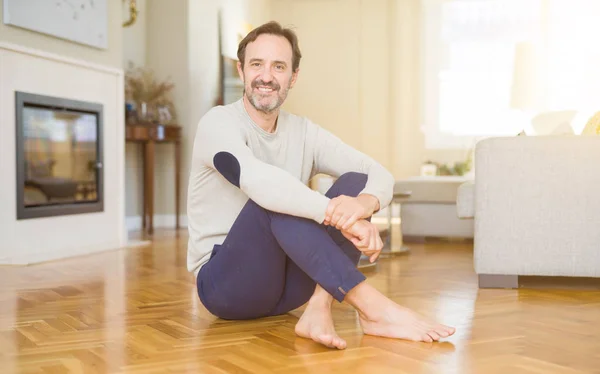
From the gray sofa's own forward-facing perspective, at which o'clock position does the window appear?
The window is roughly at 3 o'clock from the gray sofa.

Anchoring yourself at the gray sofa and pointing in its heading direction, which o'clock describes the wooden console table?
The wooden console table is roughly at 1 o'clock from the gray sofa.

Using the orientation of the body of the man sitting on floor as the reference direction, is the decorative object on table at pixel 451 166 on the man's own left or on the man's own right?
on the man's own left

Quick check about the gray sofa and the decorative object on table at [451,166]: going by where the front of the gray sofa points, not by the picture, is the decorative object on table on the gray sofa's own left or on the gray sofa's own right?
on the gray sofa's own right

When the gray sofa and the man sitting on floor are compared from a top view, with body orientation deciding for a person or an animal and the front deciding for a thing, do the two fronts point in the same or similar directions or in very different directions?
very different directions

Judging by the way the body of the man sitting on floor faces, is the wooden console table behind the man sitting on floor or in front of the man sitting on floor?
behind

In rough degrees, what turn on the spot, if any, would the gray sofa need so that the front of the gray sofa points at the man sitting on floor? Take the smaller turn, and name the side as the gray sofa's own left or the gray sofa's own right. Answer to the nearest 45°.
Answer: approximately 45° to the gray sofa's own left

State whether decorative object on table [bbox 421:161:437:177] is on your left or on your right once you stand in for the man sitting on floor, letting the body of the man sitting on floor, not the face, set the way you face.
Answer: on your left

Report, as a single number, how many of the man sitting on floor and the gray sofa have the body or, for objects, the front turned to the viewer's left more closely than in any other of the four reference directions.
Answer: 1

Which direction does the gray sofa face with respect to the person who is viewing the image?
facing to the left of the viewer

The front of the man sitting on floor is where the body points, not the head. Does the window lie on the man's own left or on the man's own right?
on the man's own left
